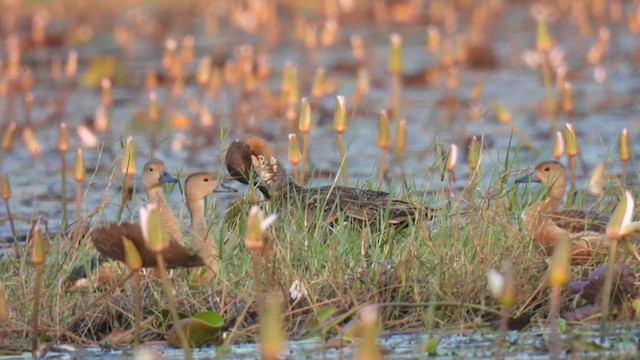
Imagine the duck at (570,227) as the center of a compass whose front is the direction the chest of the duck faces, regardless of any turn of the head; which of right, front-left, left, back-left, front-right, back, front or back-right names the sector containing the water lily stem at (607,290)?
left

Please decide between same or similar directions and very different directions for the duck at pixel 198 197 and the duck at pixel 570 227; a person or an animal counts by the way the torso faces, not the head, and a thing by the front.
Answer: very different directions

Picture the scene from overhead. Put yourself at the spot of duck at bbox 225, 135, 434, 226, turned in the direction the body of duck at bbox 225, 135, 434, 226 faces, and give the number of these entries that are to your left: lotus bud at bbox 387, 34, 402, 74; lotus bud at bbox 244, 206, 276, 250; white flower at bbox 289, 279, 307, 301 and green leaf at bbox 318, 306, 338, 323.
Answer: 3

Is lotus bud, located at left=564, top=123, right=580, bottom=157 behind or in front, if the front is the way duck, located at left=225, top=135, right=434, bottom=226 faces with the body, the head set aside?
behind

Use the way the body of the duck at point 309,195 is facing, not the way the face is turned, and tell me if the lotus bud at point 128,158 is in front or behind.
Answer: in front

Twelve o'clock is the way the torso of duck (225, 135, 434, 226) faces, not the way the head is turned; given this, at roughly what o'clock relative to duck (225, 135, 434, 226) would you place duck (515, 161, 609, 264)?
duck (515, 161, 609, 264) is roughly at 7 o'clock from duck (225, 135, 434, 226).

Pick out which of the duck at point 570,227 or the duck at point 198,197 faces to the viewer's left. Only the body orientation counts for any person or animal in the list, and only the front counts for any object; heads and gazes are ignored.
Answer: the duck at point 570,227

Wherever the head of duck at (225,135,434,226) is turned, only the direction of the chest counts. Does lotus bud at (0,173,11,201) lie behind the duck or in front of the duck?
in front

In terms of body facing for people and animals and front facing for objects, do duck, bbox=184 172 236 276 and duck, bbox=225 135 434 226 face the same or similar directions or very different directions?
very different directions

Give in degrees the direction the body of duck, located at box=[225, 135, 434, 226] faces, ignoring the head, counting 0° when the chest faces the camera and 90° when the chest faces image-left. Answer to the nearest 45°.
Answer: approximately 90°

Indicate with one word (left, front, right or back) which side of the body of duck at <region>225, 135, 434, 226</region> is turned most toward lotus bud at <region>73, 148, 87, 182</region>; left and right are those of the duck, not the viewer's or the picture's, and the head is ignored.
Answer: front

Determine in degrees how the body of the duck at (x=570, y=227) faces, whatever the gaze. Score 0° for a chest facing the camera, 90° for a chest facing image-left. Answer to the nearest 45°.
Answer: approximately 90°

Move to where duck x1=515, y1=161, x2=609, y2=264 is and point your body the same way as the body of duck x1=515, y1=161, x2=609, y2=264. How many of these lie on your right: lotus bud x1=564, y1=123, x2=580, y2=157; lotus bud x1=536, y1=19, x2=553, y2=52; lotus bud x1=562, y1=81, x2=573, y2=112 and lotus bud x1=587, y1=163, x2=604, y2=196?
4
